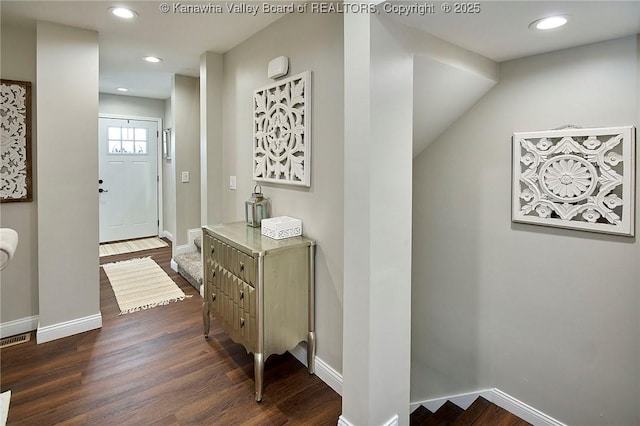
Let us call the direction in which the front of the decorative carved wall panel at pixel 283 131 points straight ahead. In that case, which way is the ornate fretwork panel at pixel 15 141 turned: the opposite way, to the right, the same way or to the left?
to the left

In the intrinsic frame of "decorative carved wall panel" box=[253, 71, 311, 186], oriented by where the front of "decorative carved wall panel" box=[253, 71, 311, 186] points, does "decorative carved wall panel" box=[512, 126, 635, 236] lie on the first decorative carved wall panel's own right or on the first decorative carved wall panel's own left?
on the first decorative carved wall panel's own left

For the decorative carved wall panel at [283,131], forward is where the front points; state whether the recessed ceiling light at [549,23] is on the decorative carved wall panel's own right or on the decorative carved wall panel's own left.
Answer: on the decorative carved wall panel's own left

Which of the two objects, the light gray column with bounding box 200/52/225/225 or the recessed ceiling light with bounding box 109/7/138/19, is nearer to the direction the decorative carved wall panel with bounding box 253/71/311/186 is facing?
the recessed ceiling light

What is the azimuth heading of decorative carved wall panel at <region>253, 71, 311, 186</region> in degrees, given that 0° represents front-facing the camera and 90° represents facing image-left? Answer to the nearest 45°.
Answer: approximately 45°

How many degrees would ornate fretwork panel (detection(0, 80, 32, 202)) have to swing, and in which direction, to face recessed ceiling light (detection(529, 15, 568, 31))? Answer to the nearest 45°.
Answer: approximately 45° to its left

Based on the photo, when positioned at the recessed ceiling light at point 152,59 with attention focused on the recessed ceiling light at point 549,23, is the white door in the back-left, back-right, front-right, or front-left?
back-left

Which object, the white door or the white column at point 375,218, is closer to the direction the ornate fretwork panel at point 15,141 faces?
the white column

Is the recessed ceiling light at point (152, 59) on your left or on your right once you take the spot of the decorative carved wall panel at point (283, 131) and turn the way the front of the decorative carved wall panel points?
on your right
